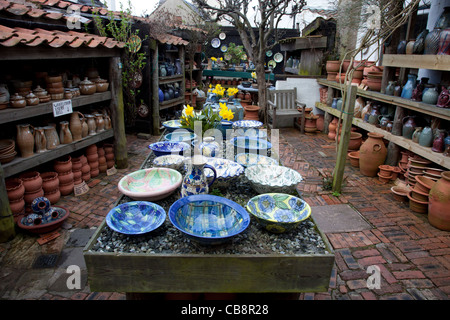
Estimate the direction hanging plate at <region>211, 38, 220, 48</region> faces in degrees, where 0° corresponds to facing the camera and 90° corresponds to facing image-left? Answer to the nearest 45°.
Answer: approximately 0°

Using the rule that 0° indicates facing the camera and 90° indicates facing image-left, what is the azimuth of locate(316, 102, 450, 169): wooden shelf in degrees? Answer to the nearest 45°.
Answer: approximately 45°

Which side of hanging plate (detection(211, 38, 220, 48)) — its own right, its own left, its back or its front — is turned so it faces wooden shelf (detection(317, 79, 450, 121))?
front

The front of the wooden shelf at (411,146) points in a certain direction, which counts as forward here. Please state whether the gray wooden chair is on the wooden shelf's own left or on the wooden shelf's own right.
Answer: on the wooden shelf's own right

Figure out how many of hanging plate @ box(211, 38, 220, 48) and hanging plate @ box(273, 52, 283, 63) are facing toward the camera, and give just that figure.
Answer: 2

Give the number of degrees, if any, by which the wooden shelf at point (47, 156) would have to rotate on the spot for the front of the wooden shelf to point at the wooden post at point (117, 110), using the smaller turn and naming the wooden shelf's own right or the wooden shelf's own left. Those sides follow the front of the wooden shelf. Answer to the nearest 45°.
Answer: approximately 90° to the wooden shelf's own left

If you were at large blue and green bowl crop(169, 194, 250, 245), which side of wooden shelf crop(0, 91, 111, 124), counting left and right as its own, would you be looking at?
front

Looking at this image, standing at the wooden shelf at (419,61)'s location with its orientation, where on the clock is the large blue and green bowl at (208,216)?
The large blue and green bowl is roughly at 11 o'clock from the wooden shelf.

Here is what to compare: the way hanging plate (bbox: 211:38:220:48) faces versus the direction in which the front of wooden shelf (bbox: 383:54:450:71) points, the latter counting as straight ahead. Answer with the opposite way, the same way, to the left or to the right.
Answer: to the left

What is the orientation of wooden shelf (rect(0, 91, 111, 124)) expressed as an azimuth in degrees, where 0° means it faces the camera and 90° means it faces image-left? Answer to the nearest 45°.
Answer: approximately 315°

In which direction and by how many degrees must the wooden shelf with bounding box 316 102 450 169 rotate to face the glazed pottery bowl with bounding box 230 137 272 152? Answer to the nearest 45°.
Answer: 0° — it already faces it
